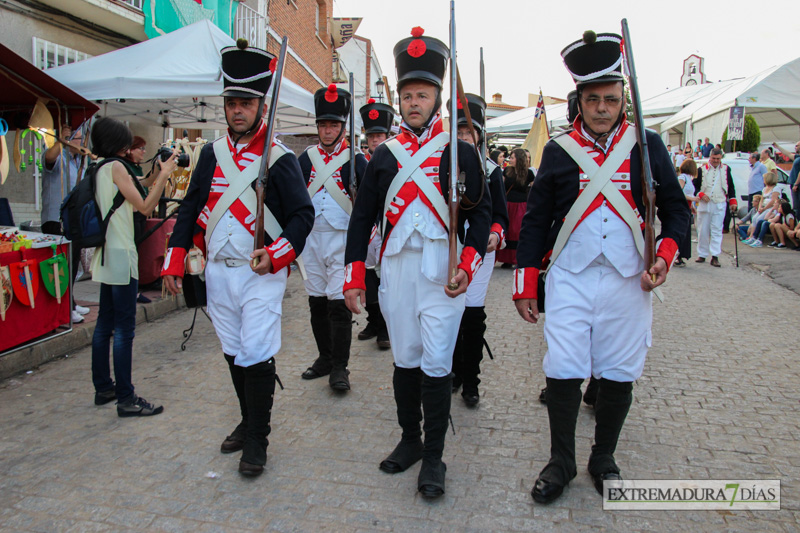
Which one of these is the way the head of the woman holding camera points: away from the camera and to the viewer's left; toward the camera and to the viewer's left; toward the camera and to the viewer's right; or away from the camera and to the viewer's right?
away from the camera and to the viewer's right

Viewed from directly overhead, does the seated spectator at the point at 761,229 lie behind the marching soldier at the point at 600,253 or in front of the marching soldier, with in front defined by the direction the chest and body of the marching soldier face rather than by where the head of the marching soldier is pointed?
behind

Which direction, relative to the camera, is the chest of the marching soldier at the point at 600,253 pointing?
toward the camera

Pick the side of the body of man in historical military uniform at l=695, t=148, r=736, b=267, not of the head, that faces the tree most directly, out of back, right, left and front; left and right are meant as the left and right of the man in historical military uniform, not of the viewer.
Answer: back

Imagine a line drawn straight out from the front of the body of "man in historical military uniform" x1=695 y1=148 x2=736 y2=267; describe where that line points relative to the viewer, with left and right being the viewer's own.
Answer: facing the viewer

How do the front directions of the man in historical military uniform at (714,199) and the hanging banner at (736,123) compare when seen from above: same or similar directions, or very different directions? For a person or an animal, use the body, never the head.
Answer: same or similar directions

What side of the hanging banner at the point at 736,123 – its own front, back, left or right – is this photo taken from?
front

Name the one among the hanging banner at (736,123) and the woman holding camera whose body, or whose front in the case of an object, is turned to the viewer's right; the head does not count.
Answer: the woman holding camera

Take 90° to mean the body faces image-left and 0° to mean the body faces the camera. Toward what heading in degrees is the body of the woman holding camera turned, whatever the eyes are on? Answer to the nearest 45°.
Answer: approximately 270°

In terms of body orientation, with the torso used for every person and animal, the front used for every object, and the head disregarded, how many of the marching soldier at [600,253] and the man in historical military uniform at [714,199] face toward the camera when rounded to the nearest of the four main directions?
2

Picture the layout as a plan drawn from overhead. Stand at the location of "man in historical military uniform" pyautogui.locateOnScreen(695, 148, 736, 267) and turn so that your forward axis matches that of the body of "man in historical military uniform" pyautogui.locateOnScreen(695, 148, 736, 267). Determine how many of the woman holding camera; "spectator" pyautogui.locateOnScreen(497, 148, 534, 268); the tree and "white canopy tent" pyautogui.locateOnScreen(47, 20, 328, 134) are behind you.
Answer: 1
